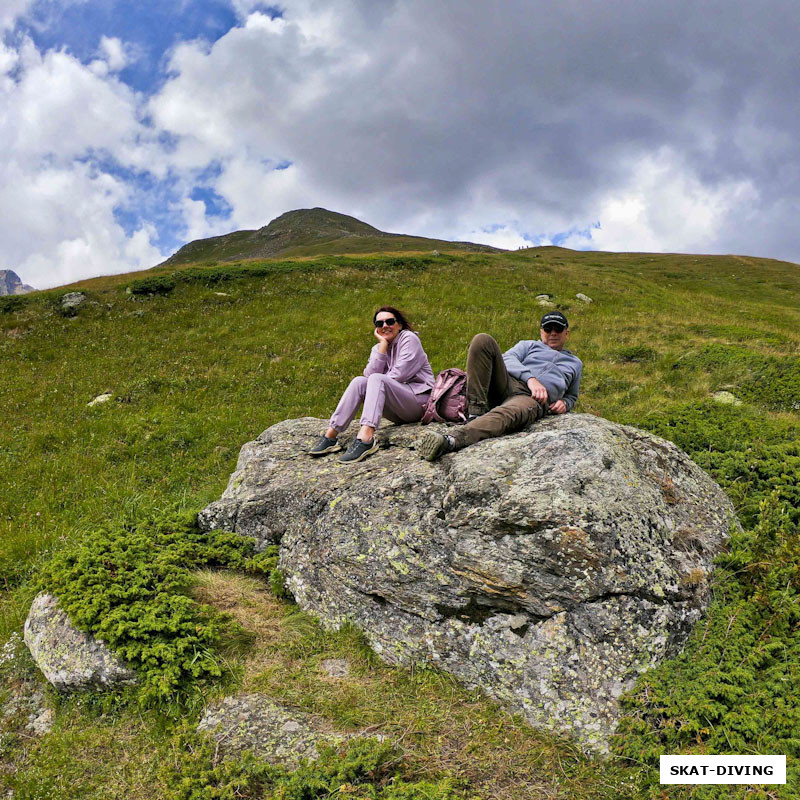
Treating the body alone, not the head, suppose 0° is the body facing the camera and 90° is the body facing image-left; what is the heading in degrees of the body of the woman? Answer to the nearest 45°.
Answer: approximately 45°

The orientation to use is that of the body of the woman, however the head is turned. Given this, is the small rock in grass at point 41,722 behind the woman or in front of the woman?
in front

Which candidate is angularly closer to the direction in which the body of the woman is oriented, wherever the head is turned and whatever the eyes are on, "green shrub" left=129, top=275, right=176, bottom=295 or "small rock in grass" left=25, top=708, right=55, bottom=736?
the small rock in grass

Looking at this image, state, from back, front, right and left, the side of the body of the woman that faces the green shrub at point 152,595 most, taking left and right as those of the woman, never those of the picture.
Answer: front

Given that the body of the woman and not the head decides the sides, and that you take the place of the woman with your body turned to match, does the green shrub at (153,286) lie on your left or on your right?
on your right
